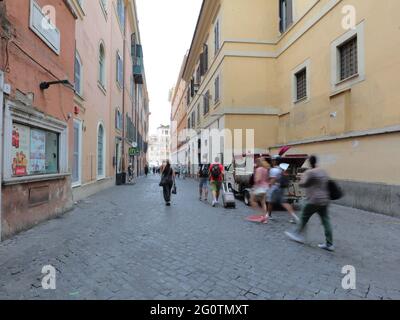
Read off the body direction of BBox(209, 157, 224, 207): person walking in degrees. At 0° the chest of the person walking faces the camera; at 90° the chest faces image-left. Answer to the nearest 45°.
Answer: approximately 180°

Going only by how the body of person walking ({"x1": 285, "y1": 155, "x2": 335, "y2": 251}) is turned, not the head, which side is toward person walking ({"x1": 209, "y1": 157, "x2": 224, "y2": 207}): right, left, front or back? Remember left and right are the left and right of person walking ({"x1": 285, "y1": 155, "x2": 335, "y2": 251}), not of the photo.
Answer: right

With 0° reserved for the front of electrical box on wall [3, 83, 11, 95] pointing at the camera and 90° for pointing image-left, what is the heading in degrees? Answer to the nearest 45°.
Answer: approximately 315°

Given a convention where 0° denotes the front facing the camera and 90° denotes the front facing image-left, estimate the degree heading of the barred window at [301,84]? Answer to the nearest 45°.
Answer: approximately 45°

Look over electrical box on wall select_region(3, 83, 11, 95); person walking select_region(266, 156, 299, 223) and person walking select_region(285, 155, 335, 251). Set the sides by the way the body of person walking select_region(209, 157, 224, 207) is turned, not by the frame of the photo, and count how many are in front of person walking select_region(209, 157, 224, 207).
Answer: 0

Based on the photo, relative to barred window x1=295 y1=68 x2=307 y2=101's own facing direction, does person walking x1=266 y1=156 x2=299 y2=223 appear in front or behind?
in front

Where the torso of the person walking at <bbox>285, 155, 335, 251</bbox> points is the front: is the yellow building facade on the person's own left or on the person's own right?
on the person's own right

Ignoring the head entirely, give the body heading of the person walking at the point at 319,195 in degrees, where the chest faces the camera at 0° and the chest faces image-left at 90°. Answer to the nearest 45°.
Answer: approximately 135°

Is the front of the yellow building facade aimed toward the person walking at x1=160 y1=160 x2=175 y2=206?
yes

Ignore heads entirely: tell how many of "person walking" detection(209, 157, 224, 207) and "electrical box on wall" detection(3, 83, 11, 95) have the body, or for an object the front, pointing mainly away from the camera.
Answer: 1

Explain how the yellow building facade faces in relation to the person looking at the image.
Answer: facing the viewer and to the left of the viewer

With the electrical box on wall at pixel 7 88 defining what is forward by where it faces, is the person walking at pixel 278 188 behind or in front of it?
in front
